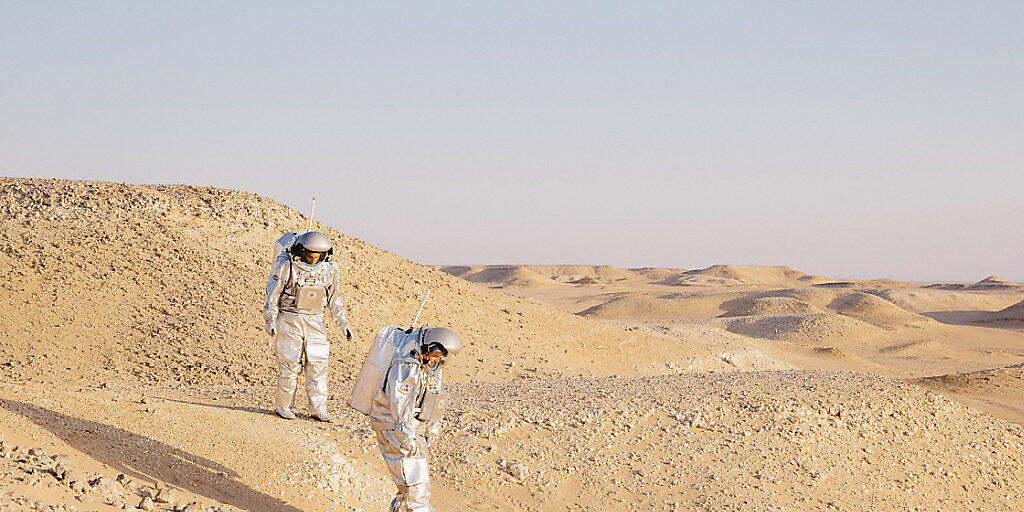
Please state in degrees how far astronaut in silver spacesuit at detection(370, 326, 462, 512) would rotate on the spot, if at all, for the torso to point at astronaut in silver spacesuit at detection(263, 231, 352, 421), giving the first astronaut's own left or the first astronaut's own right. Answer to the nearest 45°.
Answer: approximately 180°

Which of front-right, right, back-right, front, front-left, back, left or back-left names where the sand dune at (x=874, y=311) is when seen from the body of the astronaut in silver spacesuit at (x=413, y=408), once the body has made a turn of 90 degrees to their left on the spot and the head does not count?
front

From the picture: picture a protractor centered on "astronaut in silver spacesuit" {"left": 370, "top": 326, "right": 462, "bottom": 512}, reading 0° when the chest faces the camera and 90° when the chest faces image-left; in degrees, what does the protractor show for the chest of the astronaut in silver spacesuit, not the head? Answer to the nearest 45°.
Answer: approximately 315°

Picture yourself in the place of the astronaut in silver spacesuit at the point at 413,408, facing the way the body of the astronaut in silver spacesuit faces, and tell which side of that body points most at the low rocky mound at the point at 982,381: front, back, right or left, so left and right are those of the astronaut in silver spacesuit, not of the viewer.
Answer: left

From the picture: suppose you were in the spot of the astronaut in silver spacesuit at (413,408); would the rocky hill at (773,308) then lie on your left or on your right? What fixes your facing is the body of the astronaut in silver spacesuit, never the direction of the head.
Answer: on your left

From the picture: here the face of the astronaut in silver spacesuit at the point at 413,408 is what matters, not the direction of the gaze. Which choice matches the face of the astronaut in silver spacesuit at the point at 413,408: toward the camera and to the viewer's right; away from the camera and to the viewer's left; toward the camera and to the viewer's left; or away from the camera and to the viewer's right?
toward the camera and to the viewer's right
